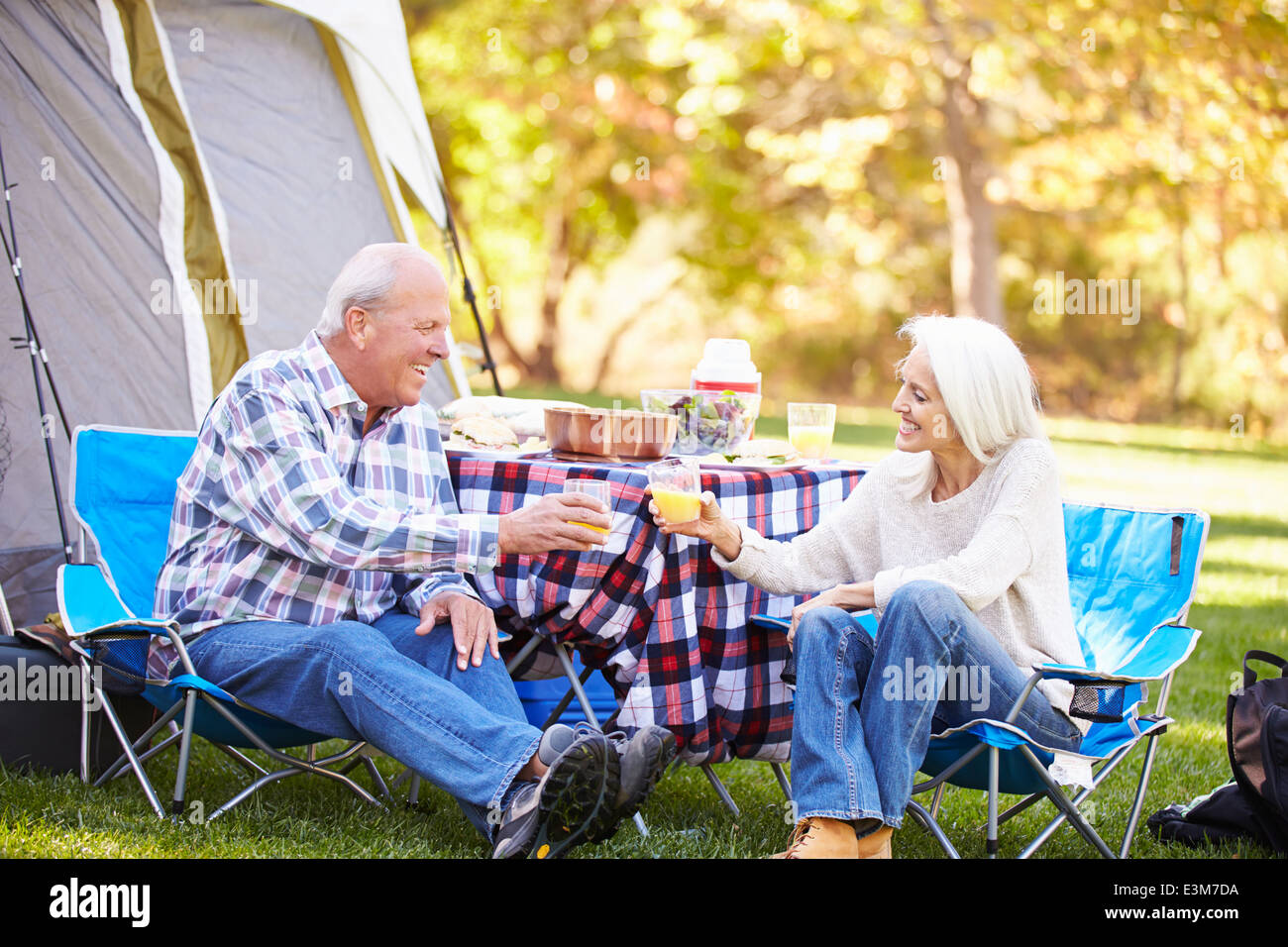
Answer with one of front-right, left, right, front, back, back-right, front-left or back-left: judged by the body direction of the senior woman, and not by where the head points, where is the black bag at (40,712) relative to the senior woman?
front-right

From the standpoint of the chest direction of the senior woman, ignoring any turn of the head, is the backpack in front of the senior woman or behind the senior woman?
behind

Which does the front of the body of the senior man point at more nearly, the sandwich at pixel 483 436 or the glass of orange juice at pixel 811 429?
the glass of orange juice

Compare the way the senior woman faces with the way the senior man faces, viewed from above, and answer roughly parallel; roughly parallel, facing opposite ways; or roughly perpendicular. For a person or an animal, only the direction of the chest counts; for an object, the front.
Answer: roughly perpendicular

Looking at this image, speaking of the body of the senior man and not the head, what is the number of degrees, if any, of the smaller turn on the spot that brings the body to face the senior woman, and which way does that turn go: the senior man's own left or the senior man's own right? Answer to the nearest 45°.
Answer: approximately 45° to the senior man's own left

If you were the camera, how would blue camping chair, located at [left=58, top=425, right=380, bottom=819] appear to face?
facing the viewer and to the right of the viewer

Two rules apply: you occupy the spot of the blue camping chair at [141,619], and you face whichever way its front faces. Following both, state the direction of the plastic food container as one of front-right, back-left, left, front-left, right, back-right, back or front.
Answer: front-left

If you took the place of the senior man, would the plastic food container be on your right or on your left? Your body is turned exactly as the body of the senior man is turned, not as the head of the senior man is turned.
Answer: on your left

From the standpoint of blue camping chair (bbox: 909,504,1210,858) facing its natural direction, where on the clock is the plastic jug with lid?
The plastic jug with lid is roughly at 2 o'clock from the blue camping chair.

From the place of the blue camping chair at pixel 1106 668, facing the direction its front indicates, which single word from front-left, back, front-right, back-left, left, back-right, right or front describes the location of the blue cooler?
front-right

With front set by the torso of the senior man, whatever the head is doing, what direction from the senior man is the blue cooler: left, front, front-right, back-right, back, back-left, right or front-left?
left

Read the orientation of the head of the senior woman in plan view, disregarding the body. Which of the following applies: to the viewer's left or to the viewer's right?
to the viewer's left

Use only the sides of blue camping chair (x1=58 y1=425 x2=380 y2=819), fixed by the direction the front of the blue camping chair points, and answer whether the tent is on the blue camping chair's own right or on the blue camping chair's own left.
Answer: on the blue camping chair's own left
